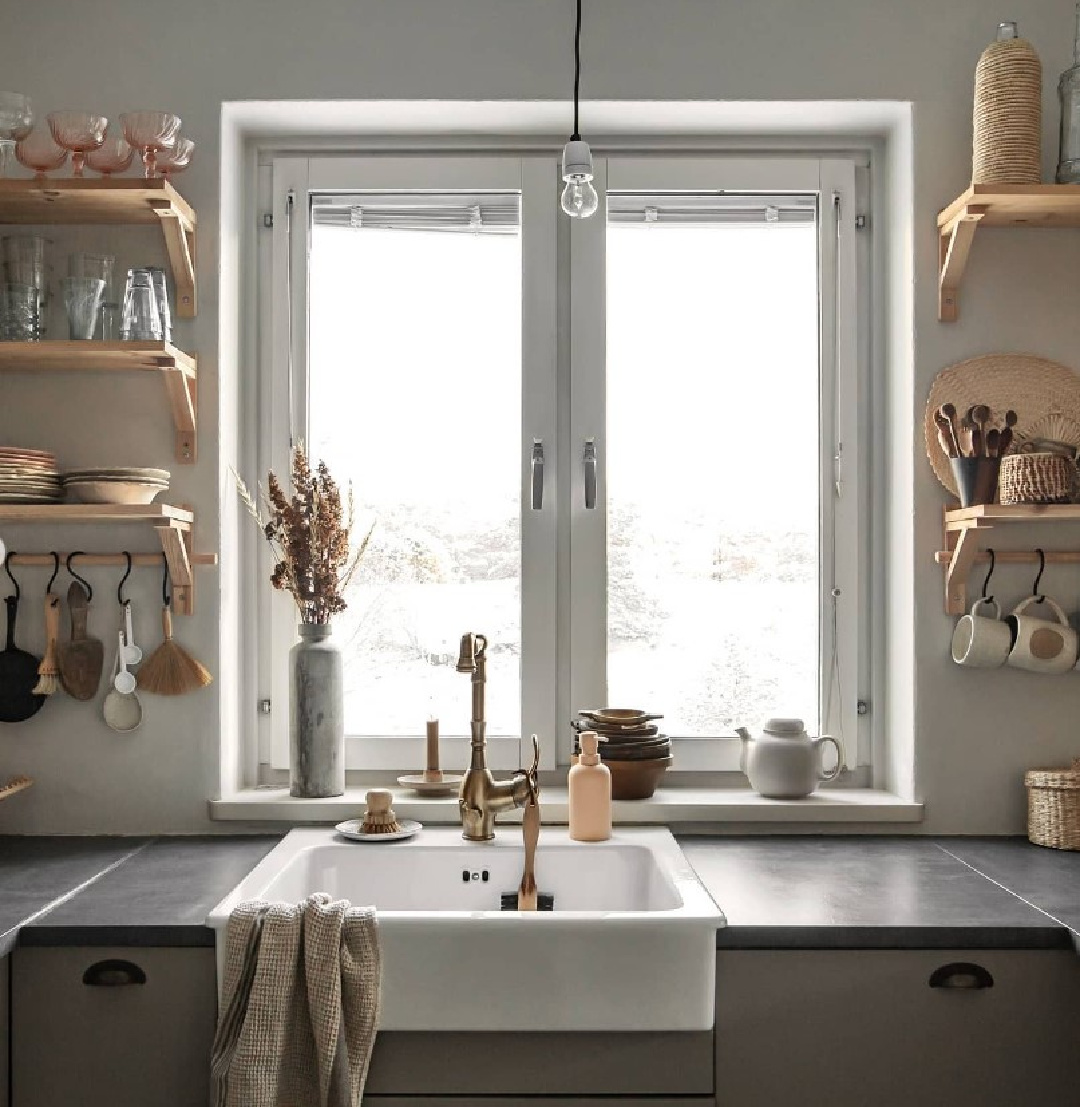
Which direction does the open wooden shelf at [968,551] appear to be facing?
toward the camera

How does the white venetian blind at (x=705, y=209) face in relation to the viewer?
toward the camera

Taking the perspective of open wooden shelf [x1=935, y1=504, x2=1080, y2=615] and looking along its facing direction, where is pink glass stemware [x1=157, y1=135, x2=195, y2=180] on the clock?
The pink glass stemware is roughly at 2 o'clock from the open wooden shelf.

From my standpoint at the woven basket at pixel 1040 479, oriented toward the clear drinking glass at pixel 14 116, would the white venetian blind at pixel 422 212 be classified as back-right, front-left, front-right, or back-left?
front-right

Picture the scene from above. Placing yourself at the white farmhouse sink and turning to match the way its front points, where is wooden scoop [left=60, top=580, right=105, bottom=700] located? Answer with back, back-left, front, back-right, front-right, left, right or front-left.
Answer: back-right

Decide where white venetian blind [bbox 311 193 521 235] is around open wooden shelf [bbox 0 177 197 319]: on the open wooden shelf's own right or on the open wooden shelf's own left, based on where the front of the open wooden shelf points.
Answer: on the open wooden shelf's own left

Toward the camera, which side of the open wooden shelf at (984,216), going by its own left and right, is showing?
front

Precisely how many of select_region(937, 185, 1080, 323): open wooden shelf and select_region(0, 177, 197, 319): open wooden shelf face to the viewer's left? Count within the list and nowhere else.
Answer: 0

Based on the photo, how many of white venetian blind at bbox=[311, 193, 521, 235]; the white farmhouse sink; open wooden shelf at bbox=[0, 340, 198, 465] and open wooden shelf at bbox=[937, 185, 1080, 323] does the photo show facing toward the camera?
4

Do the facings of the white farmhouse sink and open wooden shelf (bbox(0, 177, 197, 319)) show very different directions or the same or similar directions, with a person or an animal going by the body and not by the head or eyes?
same or similar directions

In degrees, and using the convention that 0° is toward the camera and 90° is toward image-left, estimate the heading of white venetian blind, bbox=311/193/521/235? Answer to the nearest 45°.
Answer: approximately 0°
